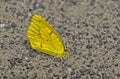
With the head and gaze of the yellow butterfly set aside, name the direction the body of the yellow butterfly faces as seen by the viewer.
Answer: to the viewer's right
